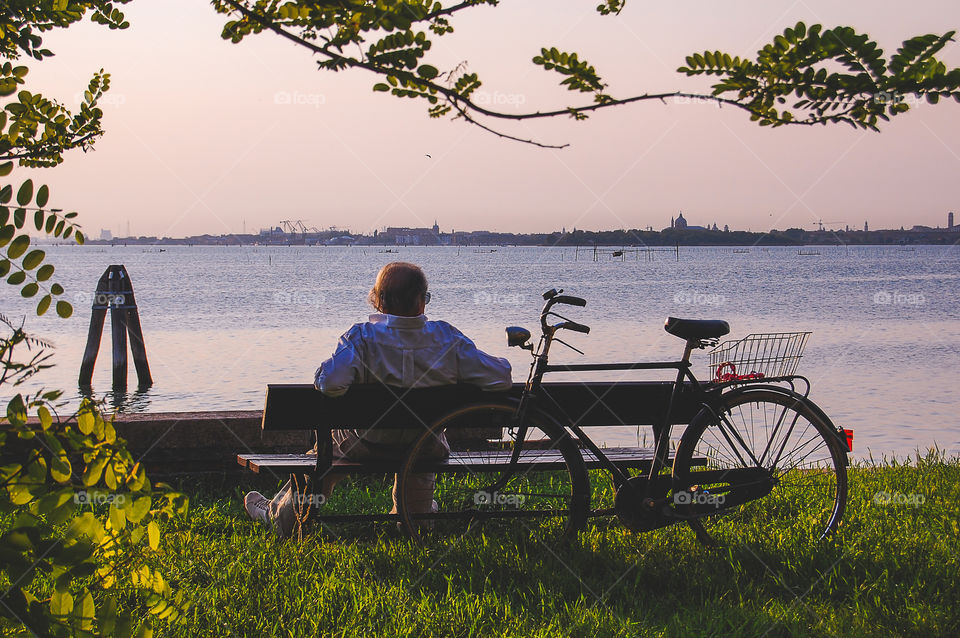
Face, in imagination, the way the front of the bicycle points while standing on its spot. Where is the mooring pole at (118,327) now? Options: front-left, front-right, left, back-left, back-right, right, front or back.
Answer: front-right

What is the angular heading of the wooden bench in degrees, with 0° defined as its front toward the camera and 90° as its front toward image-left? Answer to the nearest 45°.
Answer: approximately 180°

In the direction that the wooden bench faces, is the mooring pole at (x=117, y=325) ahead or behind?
ahead

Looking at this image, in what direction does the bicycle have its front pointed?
to the viewer's left

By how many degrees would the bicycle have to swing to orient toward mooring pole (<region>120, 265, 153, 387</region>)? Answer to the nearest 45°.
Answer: approximately 45° to its right

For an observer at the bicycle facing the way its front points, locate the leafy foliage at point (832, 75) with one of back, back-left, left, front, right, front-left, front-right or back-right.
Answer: left

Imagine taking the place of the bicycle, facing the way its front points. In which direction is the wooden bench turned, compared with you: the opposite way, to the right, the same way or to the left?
to the right

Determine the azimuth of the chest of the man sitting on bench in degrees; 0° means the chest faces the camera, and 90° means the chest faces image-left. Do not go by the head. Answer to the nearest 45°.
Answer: approximately 180°

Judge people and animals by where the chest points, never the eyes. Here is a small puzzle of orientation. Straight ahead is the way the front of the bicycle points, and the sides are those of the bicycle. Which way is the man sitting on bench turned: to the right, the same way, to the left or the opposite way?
to the right
